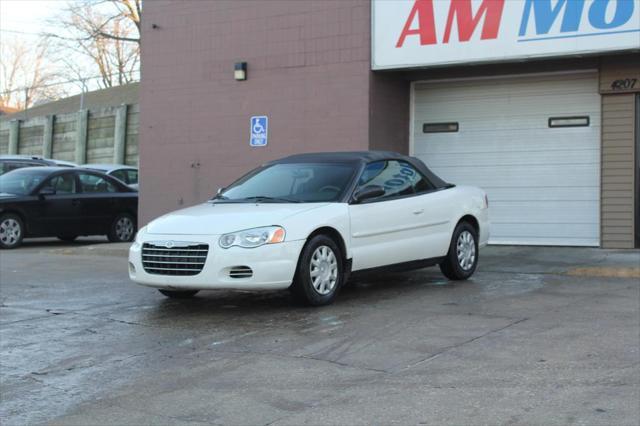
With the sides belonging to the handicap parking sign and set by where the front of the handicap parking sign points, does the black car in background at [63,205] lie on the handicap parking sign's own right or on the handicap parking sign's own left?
on the handicap parking sign's own right

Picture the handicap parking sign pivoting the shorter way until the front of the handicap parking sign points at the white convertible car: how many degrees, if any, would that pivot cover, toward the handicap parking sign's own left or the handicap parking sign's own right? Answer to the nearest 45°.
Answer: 0° — it already faces it

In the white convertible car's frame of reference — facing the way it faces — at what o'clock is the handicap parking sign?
The handicap parking sign is roughly at 4 o'clock from the white convertible car.

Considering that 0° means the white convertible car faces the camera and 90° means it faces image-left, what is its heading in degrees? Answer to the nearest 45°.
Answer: approximately 45°

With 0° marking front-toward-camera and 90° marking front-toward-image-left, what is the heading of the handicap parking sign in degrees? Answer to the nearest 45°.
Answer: approximately 0°

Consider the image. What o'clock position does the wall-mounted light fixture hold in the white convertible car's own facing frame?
The wall-mounted light fixture is roughly at 4 o'clock from the white convertible car.

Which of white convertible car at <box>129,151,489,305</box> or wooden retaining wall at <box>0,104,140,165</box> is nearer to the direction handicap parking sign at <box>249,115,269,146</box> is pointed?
the white convertible car

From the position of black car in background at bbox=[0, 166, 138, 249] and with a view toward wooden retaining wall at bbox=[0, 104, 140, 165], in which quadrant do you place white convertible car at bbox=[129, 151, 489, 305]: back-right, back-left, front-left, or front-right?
back-right

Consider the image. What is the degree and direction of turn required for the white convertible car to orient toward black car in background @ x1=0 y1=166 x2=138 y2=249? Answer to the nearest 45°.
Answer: approximately 90° to its right
